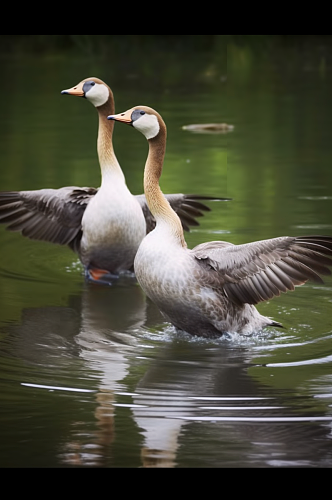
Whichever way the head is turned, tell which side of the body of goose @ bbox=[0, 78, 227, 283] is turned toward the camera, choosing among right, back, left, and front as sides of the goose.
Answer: front

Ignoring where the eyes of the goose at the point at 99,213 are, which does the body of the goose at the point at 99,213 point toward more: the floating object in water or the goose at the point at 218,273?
the goose

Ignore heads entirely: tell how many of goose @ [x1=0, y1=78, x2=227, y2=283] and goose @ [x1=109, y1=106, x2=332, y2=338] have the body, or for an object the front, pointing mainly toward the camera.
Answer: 1

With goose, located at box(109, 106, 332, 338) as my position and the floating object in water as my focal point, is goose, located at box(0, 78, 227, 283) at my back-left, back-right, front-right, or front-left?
front-left

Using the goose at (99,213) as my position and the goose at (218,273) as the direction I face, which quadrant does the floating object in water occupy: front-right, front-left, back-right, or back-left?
back-left

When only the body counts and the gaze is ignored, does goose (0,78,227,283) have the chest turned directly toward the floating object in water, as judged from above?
no

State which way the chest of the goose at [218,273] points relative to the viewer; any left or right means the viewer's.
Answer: facing to the left of the viewer

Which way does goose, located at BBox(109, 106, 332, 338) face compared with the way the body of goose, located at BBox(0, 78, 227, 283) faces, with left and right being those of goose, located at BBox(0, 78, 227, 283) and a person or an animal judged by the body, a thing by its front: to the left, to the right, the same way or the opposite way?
to the right

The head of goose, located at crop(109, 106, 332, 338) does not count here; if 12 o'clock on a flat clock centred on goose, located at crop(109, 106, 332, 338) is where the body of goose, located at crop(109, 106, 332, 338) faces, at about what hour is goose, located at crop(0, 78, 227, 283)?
goose, located at crop(0, 78, 227, 283) is roughly at 2 o'clock from goose, located at crop(109, 106, 332, 338).

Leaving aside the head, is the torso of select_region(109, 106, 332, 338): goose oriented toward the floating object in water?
no

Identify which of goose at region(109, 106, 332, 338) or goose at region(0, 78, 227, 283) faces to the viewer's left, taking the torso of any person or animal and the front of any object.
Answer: goose at region(109, 106, 332, 338)
